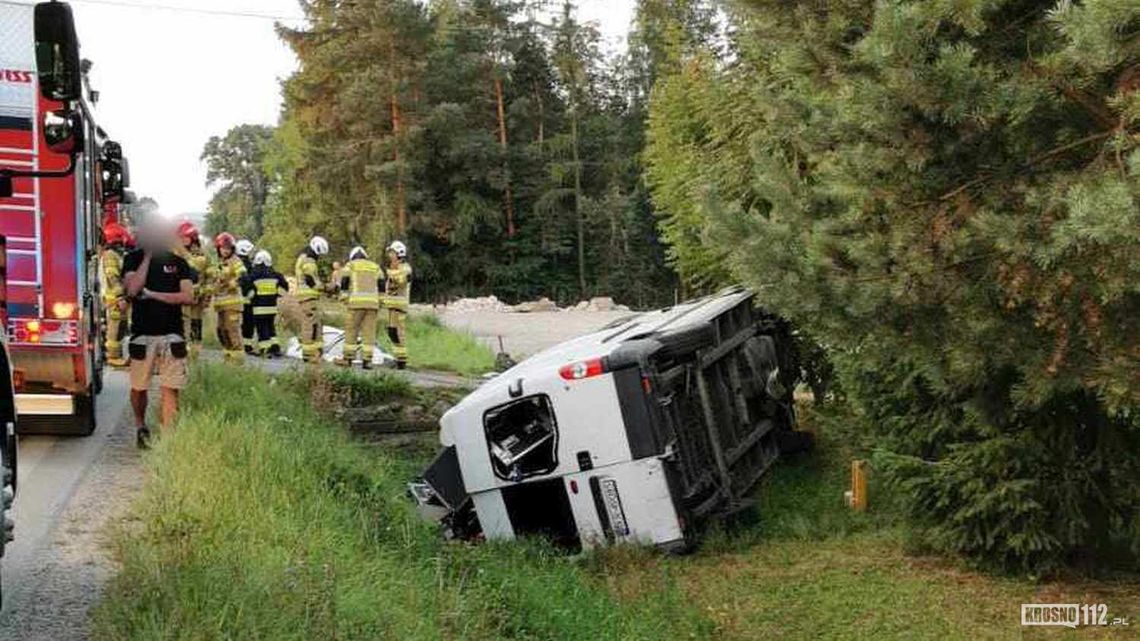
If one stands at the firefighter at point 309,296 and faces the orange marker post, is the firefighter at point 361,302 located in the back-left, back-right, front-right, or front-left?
front-left

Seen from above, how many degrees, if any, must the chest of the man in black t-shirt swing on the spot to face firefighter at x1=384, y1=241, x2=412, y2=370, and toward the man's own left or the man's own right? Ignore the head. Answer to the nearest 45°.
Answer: approximately 135° to the man's own left

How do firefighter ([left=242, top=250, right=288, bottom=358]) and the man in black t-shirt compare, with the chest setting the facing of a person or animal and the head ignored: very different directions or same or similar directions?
very different directions

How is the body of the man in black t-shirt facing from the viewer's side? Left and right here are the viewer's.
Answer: facing the viewer

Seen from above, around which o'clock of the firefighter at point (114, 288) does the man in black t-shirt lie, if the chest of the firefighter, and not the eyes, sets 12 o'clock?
The man in black t-shirt is roughly at 3 o'clock from the firefighter.

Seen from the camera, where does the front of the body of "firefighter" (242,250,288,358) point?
away from the camera

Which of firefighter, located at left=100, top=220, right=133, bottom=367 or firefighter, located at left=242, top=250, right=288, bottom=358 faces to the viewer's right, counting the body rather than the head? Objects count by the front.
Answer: firefighter, located at left=100, top=220, right=133, bottom=367
